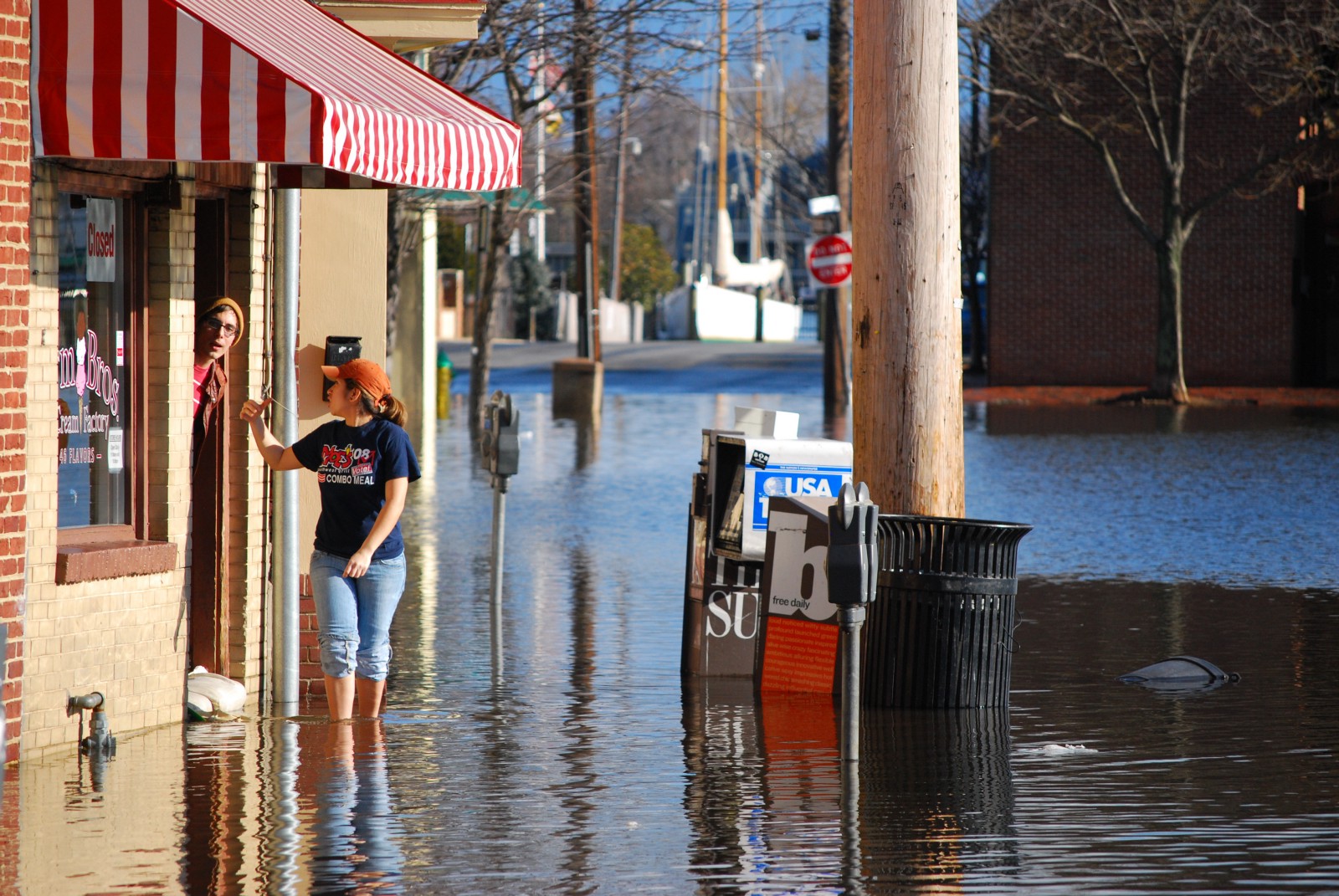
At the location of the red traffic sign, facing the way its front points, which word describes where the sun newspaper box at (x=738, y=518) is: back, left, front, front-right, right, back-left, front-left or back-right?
front

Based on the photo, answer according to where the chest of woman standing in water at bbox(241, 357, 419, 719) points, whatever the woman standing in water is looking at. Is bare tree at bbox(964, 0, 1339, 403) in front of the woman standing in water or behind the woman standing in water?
behind

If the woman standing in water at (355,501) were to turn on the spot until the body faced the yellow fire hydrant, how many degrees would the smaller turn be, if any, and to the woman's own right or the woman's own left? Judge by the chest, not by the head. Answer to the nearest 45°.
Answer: approximately 135° to the woman's own right

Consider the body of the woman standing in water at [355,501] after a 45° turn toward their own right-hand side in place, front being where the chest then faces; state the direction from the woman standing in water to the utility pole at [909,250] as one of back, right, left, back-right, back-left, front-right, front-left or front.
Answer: back

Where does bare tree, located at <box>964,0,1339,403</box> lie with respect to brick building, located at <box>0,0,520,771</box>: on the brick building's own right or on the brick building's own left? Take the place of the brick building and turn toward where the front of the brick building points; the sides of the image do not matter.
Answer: on the brick building's own left

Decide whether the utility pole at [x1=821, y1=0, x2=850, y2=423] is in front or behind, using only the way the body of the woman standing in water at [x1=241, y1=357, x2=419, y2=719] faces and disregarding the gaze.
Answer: behind

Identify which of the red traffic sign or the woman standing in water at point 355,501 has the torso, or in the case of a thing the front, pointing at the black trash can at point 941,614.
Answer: the red traffic sign

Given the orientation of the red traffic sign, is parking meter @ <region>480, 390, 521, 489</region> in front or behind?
in front

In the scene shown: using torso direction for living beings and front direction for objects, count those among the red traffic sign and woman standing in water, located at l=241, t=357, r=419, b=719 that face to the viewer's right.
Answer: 0

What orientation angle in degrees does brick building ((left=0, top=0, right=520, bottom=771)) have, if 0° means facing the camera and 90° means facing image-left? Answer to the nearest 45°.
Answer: approximately 315°

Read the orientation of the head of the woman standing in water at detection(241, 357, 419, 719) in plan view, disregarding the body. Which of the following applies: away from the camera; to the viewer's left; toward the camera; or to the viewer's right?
to the viewer's left

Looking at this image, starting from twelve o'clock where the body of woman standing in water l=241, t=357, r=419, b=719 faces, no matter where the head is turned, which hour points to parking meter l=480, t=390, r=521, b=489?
The parking meter is roughly at 5 o'clock from the woman standing in water.

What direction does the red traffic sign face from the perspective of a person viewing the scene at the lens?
facing the viewer

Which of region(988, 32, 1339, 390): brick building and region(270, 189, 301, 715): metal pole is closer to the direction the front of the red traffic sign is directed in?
the metal pole
